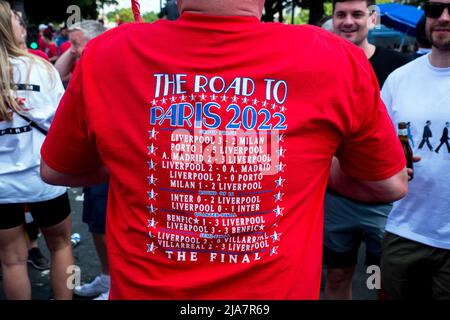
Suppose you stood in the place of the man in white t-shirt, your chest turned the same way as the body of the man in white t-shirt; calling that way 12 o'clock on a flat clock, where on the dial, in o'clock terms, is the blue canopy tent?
The blue canopy tent is roughly at 6 o'clock from the man in white t-shirt.

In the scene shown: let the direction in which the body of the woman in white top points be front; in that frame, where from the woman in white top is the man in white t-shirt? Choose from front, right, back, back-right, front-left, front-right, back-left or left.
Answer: back-right

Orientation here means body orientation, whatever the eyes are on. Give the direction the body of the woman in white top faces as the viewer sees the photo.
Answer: away from the camera

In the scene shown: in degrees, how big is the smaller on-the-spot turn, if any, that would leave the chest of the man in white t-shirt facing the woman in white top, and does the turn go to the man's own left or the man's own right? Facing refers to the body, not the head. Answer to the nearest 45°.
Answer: approximately 90° to the man's own right

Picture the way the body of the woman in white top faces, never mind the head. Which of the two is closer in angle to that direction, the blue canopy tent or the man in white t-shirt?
the blue canopy tent

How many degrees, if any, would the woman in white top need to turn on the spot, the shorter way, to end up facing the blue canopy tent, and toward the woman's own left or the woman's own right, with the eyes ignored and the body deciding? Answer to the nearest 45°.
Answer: approximately 45° to the woman's own right

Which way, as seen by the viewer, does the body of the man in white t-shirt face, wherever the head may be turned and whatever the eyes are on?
toward the camera

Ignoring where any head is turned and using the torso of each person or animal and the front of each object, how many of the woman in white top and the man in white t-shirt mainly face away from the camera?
1

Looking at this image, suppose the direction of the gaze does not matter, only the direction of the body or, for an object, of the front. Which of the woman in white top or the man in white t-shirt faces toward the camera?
the man in white t-shirt
